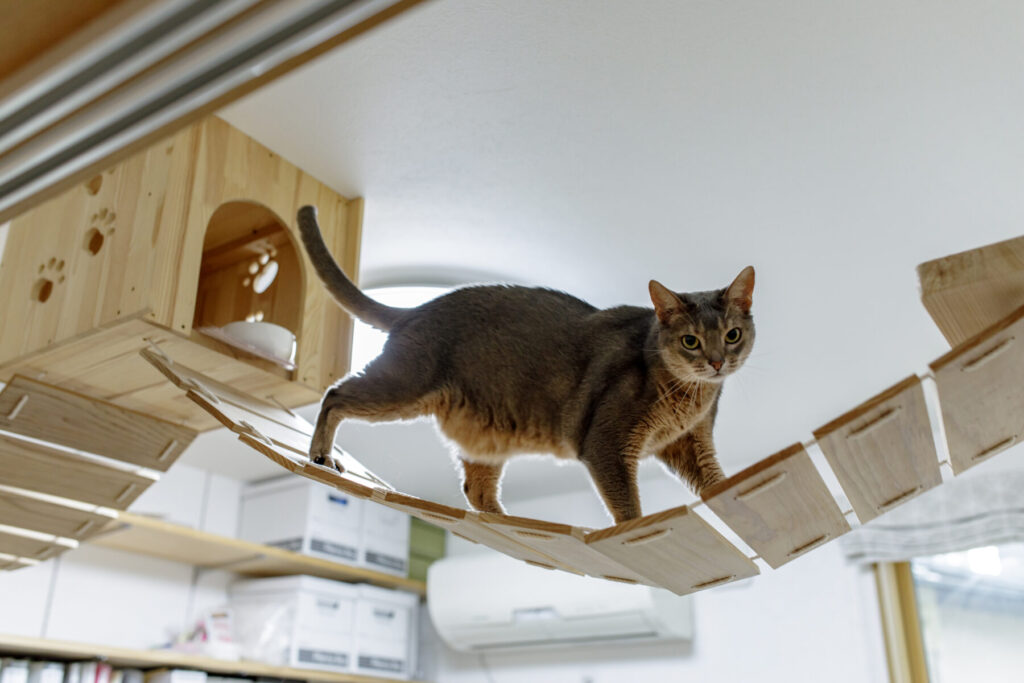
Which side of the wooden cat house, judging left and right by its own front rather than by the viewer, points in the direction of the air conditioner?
left

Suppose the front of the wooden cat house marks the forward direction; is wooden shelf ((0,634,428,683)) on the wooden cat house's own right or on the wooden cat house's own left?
on the wooden cat house's own left

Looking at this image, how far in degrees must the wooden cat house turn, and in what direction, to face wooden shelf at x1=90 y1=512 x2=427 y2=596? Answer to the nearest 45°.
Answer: approximately 135° to its left

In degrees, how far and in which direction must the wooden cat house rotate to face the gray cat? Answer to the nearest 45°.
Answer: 0° — it already faces it

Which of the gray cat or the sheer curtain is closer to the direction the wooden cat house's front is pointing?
the gray cat

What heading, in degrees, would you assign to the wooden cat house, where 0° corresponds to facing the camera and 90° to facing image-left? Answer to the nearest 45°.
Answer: approximately 315°

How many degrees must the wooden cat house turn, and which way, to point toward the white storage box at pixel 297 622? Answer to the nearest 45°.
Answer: approximately 135° to its left

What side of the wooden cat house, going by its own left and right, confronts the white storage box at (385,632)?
left
